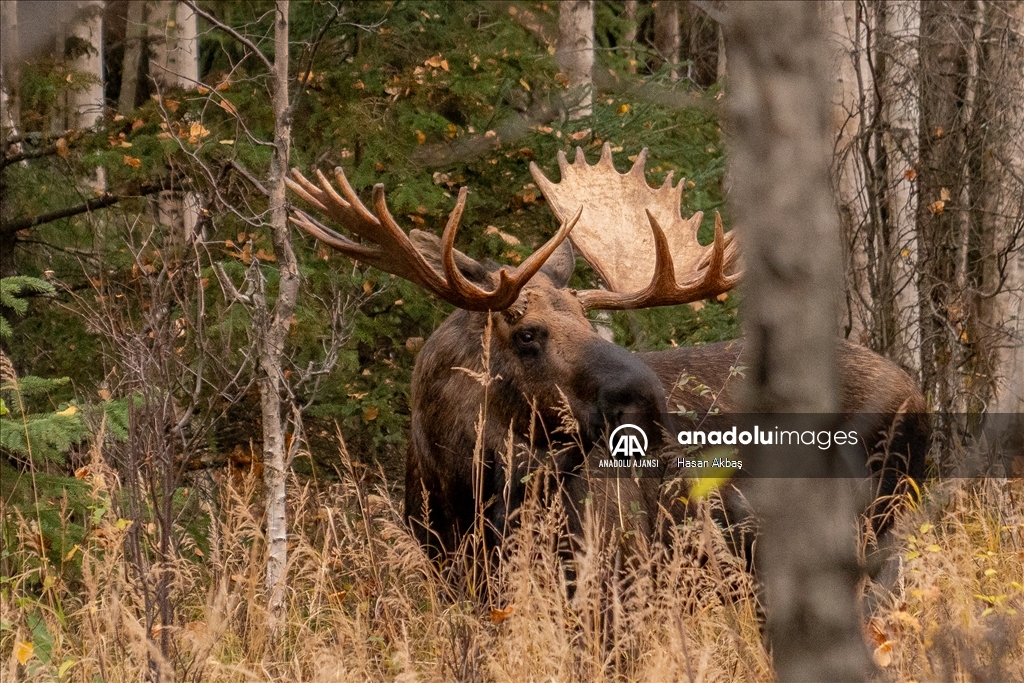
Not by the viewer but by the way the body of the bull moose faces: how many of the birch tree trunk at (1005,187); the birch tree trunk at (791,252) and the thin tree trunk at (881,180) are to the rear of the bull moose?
2

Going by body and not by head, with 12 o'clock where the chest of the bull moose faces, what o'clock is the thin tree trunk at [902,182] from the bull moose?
The thin tree trunk is roughly at 6 o'clock from the bull moose.

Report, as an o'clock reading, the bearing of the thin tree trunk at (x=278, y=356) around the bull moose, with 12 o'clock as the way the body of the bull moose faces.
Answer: The thin tree trunk is roughly at 1 o'clock from the bull moose.

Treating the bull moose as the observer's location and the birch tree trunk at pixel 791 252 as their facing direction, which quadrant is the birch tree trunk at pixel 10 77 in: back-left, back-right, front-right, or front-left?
back-right

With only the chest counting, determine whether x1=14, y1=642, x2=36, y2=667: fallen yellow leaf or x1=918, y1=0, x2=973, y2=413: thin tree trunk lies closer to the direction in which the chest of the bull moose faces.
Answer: the fallen yellow leaf

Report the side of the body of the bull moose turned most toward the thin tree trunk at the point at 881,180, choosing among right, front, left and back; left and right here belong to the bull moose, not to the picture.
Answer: back

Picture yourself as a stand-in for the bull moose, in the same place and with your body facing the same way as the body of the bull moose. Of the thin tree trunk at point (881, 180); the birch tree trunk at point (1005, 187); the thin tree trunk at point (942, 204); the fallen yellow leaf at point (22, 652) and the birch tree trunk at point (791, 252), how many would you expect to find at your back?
3

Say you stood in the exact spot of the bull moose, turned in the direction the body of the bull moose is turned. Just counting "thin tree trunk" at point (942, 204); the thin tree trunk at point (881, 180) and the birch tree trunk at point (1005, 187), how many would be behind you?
3

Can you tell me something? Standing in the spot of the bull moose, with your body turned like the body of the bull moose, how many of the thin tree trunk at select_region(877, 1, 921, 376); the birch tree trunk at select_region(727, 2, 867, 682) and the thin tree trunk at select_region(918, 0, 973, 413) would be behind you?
2

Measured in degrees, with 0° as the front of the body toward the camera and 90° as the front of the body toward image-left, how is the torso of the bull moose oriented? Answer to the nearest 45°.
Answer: approximately 45°

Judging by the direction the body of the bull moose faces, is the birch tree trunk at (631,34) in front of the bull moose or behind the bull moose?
behind

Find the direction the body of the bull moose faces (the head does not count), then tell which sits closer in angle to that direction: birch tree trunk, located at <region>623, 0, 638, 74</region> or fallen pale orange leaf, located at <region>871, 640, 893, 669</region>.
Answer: the fallen pale orange leaf

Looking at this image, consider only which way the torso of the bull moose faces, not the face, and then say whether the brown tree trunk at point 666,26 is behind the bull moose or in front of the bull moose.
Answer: behind
